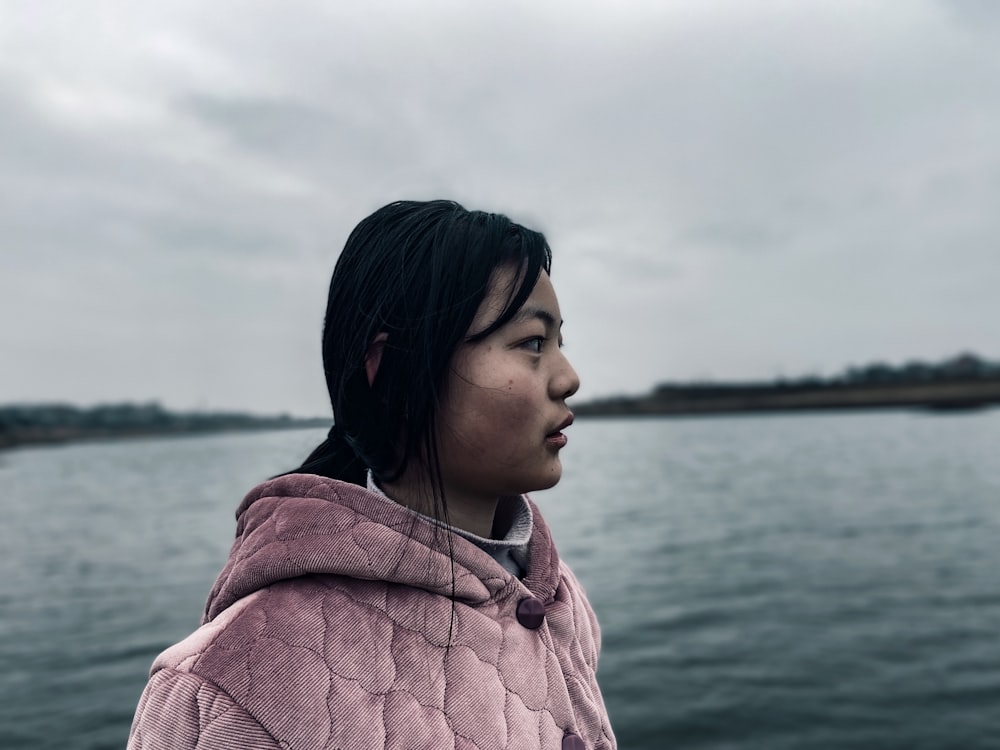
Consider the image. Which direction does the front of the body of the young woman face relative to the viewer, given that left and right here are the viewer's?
facing the viewer and to the right of the viewer

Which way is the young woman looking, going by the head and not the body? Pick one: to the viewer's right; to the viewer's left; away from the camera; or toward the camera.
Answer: to the viewer's right
